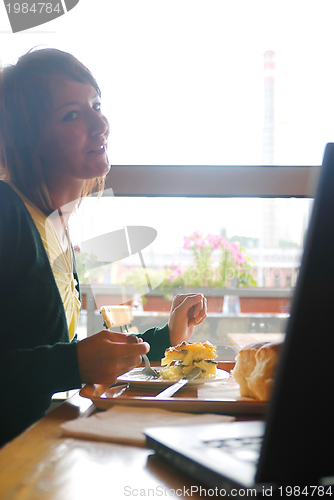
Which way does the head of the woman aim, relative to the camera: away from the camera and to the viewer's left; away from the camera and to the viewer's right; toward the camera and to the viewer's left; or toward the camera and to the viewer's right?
toward the camera and to the viewer's right

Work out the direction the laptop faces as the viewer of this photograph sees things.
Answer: facing away from the viewer and to the left of the viewer

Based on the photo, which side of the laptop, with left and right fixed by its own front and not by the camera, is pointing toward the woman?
front

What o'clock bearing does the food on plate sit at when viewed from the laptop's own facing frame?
The food on plate is roughly at 1 o'clock from the laptop.
